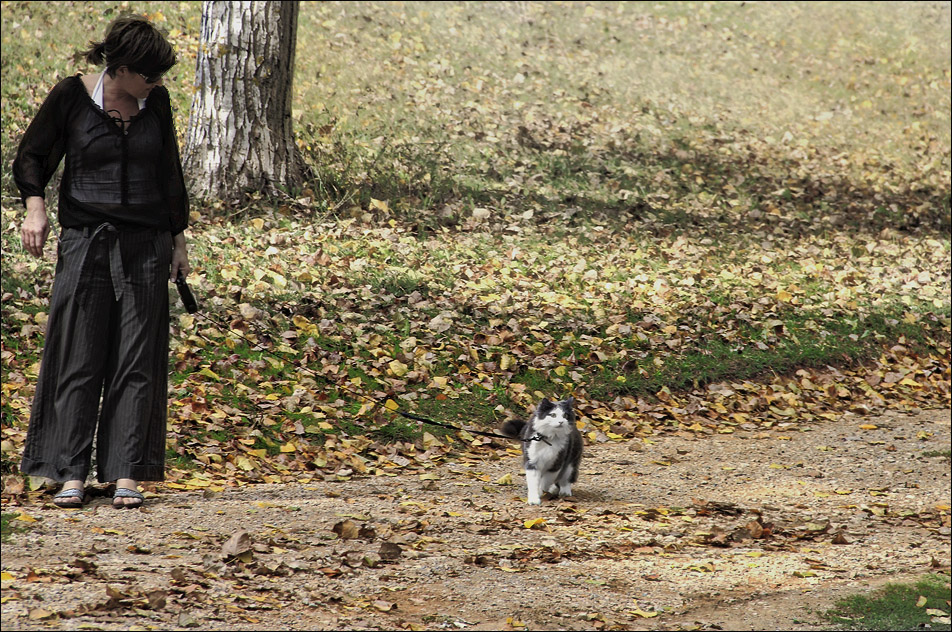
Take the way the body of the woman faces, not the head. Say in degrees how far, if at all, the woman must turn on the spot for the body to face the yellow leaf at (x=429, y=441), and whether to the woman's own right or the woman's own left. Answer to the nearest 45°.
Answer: approximately 135° to the woman's own left

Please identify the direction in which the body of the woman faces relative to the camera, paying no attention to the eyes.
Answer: toward the camera

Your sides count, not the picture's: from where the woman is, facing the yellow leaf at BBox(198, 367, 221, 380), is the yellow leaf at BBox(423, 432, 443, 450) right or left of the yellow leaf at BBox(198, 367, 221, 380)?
right

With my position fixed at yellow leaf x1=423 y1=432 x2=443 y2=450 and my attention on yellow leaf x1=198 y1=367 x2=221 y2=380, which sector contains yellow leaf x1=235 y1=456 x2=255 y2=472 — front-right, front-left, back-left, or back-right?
front-left

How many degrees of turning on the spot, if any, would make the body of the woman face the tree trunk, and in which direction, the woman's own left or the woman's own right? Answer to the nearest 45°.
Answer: approximately 180°

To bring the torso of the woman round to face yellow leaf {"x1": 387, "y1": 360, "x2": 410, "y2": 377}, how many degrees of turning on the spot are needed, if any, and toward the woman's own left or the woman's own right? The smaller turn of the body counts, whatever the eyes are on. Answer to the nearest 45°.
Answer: approximately 135° to the woman's own left

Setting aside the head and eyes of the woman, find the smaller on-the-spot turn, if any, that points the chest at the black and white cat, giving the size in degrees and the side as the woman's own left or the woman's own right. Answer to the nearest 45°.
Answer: approximately 90° to the woman's own left

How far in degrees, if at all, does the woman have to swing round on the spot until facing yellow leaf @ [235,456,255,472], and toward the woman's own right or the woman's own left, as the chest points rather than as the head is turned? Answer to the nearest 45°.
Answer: approximately 135° to the woman's own left

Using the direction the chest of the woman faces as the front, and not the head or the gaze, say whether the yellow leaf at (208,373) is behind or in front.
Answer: behind
